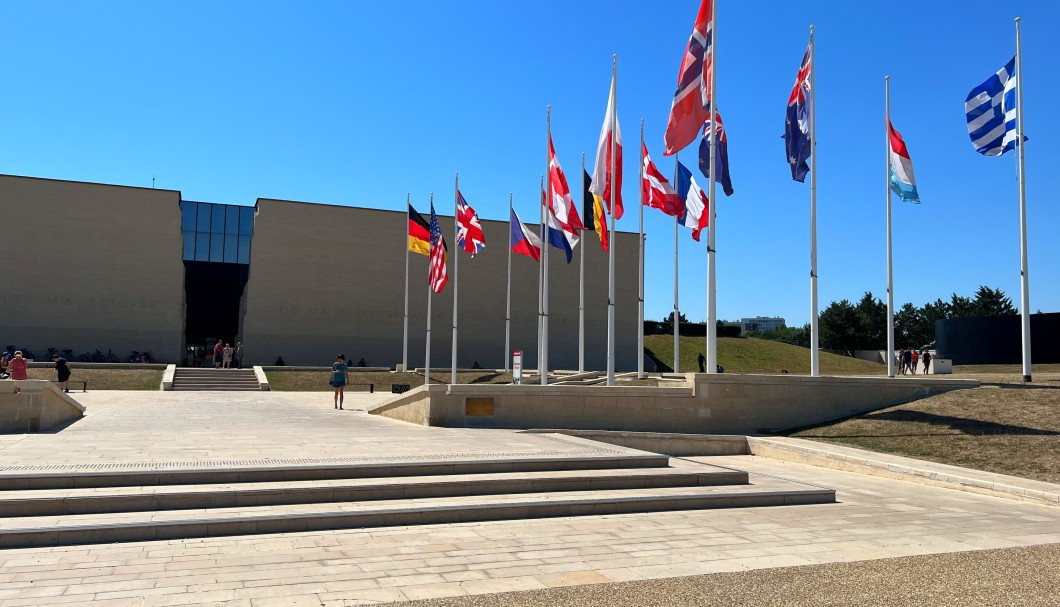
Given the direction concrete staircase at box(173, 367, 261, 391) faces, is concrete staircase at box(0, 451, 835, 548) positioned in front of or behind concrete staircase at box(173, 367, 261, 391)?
in front

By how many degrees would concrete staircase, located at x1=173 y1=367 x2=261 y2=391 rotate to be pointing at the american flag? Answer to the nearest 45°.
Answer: approximately 45° to its left

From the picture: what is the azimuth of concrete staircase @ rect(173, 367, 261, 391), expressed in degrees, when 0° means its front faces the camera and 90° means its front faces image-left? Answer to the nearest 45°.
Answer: approximately 0°

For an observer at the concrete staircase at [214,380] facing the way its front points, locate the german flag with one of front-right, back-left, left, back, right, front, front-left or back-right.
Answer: front-left

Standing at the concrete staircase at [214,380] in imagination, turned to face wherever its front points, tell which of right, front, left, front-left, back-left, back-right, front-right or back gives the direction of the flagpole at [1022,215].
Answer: front-left

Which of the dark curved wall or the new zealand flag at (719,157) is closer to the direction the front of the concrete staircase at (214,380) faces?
the new zealand flag

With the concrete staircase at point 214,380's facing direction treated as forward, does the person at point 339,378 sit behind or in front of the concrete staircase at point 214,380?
in front

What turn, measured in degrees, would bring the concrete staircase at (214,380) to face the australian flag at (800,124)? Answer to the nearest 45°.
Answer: approximately 45° to its left

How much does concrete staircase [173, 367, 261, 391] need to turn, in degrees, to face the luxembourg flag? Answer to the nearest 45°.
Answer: approximately 45° to its left

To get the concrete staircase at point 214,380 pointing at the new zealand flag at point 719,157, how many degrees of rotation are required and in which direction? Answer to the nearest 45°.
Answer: approximately 45° to its left
